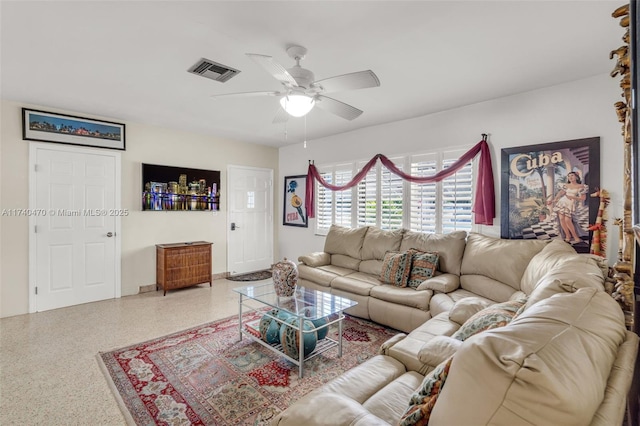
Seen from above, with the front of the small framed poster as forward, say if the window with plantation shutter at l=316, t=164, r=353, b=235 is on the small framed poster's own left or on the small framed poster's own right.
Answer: on the small framed poster's own left

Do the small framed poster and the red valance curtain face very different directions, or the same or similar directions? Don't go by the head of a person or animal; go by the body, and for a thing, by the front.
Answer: same or similar directions

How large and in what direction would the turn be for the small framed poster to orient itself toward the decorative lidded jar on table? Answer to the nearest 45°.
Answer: approximately 45° to its left

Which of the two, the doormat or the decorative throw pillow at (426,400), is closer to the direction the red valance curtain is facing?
the decorative throw pillow

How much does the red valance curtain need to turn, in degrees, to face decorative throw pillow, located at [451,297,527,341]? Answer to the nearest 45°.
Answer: approximately 45° to its left

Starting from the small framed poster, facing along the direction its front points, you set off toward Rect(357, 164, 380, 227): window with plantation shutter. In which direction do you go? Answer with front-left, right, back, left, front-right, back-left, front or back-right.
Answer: left

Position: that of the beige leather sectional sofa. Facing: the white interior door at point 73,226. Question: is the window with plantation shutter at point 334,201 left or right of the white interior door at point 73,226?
right

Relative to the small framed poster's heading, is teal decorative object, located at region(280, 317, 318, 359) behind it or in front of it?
in front

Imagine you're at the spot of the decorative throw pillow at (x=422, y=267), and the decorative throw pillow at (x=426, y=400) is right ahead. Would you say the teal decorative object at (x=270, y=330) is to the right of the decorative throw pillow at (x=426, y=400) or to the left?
right

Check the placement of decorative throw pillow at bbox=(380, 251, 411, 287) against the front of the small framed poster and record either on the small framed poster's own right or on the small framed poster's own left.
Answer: on the small framed poster's own left

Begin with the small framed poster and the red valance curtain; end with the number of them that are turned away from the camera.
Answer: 0

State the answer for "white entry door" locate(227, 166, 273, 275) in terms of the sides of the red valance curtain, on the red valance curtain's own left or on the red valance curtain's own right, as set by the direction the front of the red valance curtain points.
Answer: on the red valance curtain's own right

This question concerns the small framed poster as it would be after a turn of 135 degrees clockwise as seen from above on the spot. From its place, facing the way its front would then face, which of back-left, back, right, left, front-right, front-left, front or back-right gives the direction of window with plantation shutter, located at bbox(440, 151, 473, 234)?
back-right

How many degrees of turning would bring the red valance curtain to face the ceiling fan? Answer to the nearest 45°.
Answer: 0° — it already faces it

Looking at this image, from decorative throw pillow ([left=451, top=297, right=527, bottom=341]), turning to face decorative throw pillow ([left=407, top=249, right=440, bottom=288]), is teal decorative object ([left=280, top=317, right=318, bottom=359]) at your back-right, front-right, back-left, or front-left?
front-left

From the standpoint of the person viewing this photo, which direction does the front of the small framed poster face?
facing the viewer and to the left of the viewer

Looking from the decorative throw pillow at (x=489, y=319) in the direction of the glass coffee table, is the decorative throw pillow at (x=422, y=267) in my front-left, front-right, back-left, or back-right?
front-right
